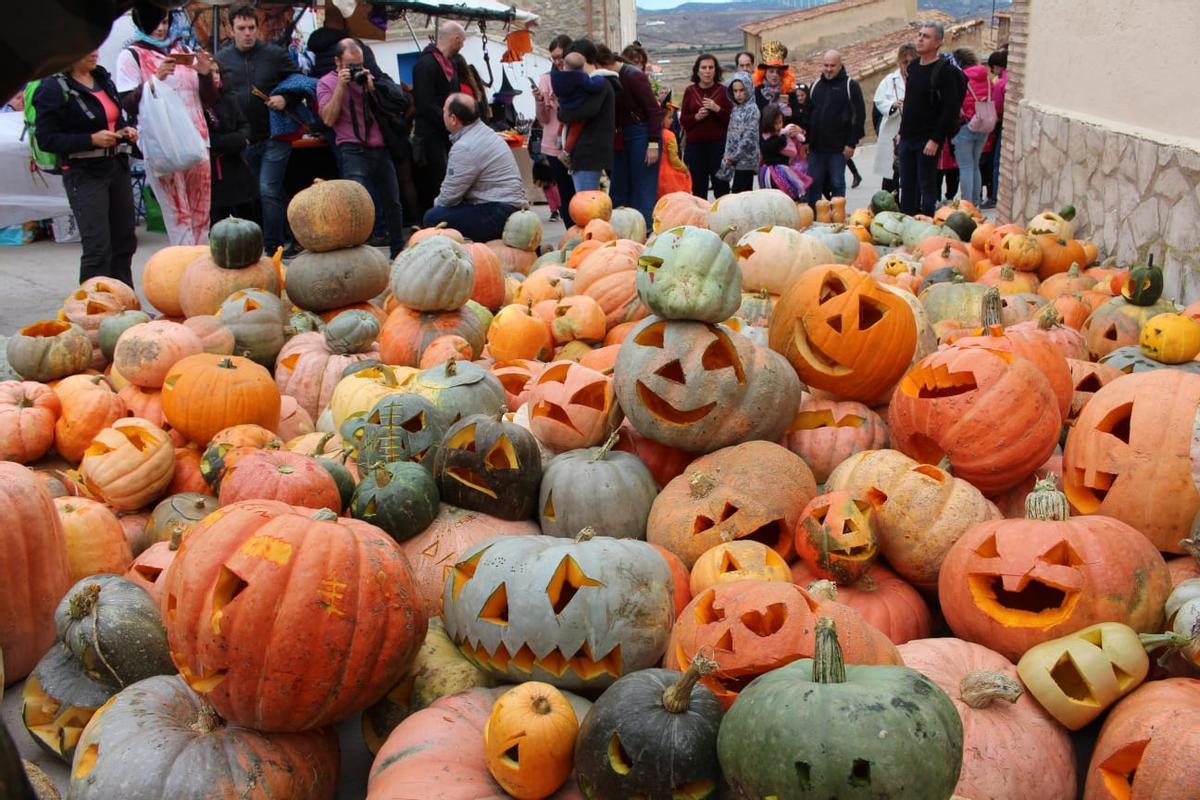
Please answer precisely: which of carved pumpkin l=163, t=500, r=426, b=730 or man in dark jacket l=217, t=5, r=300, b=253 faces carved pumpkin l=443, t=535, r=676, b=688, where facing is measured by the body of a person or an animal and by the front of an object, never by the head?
the man in dark jacket

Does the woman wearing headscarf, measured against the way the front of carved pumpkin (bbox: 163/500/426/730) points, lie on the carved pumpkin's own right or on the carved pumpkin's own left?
on the carved pumpkin's own right

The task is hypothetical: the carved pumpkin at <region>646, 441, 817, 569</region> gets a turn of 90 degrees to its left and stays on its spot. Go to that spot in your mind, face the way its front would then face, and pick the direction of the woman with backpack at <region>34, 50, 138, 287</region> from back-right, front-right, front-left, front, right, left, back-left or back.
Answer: back-left

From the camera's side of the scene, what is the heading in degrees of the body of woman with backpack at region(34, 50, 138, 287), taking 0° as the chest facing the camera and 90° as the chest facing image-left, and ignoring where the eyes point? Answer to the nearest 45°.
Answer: approximately 315°

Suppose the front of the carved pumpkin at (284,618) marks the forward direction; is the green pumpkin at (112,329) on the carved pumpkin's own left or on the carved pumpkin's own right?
on the carved pumpkin's own right

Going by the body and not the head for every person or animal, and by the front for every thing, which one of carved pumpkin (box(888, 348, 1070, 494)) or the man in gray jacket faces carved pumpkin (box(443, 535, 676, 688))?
carved pumpkin (box(888, 348, 1070, 494))

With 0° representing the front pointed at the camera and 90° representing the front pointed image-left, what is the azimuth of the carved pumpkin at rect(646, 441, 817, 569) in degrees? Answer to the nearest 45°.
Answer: approximately 0°

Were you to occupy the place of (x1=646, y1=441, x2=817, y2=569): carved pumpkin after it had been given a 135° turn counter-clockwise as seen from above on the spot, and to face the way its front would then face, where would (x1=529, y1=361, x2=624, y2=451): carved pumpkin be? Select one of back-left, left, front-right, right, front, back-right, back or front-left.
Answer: left

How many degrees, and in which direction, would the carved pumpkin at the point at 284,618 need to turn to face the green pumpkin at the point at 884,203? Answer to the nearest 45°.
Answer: approximately 180°

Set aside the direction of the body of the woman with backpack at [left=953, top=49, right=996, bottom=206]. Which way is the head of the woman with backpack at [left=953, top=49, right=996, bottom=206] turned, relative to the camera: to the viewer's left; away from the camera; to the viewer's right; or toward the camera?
away from the camera
